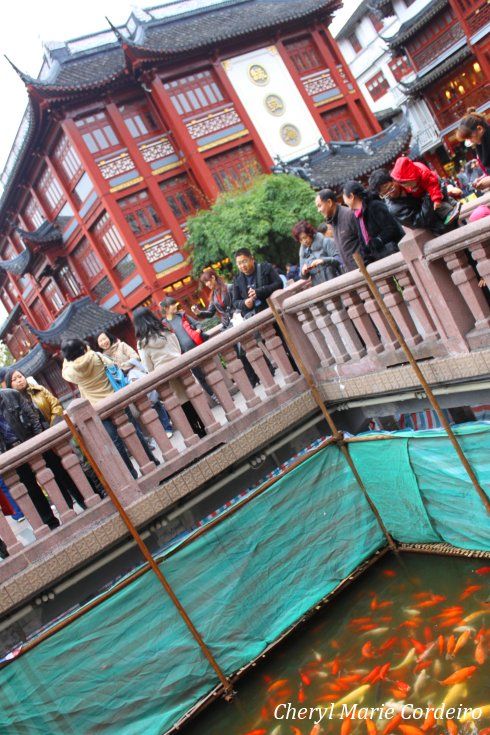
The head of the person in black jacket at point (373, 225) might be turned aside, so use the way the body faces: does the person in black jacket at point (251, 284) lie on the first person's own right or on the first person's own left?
on the first person's own right

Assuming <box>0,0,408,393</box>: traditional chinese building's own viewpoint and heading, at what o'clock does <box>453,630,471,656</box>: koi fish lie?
The koi fish is roughly at 12 o'clock from the traditional chinese building.

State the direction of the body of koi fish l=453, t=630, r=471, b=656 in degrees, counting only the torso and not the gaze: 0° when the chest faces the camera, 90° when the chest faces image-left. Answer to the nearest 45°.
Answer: approximately 225°

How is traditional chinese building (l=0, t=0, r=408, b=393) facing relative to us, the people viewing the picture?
facing the viewer

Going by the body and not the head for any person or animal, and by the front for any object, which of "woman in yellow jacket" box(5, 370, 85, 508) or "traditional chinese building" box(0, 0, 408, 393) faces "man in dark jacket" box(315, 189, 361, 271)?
the traditional chinese building

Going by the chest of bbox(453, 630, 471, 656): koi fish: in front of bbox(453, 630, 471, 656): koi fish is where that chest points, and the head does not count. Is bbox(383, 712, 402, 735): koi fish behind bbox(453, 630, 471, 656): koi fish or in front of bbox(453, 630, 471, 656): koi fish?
behind
